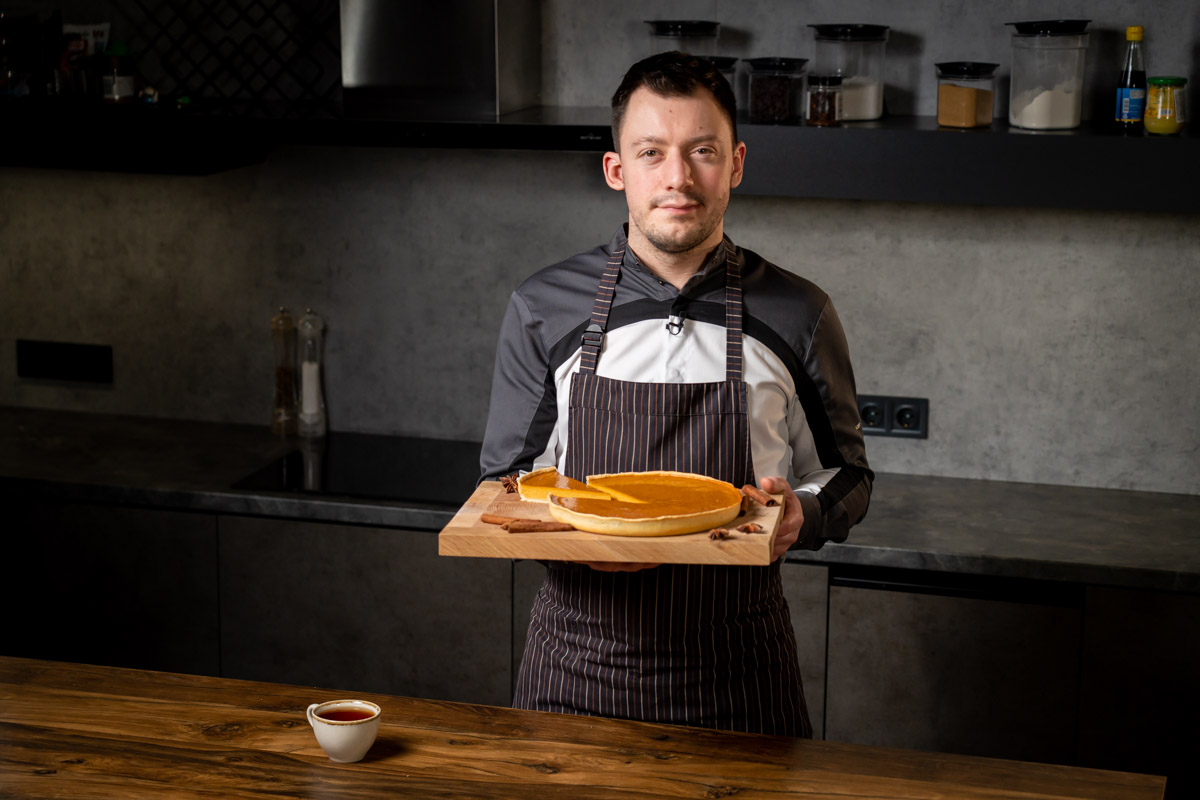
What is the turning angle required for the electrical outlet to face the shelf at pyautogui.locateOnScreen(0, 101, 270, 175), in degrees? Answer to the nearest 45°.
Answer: approximately 90° to its right

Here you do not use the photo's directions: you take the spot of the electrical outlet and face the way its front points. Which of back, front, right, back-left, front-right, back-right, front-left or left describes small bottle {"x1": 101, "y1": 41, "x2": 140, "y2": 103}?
right

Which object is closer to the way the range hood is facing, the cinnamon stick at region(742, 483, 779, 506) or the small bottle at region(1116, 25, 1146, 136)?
the cinnamon stick

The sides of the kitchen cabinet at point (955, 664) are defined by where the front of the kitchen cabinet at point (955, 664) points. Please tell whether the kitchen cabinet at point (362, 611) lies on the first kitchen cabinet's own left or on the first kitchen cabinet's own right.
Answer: on the first kitchen cabinet's own right

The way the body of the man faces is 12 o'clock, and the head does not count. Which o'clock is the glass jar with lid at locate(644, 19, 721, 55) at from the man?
The glass jar with lid is roughly at 6 o'clock from the man.

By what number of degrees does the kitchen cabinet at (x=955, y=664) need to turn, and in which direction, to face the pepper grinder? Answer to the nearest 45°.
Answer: approximately 90° to its right

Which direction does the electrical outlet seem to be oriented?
toward the camera

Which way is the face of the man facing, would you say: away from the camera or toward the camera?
toward the camera

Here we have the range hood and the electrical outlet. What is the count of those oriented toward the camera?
2

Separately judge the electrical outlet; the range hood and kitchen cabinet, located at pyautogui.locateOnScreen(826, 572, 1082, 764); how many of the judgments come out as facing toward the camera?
3

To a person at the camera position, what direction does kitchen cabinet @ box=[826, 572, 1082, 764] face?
facing the viewer

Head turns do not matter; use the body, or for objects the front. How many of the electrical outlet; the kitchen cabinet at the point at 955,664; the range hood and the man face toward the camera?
4

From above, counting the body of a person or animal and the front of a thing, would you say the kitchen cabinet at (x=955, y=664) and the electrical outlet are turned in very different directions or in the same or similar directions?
same or similar directions
